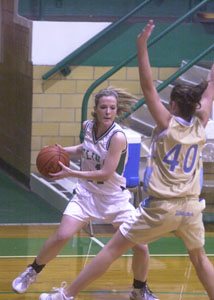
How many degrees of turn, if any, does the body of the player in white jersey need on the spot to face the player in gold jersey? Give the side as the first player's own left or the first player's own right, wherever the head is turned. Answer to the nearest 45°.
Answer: approximately 90° to the first player's own left

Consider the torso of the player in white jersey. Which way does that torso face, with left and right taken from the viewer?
facing the viewer and to the left of the viewer

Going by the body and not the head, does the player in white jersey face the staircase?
no
